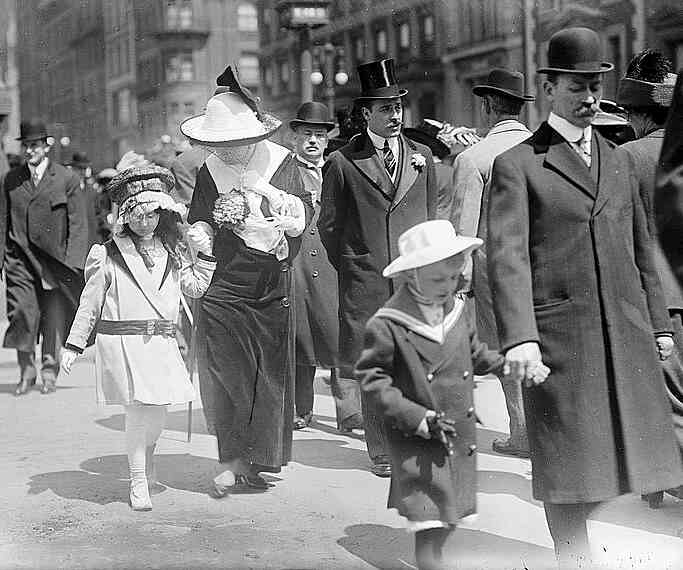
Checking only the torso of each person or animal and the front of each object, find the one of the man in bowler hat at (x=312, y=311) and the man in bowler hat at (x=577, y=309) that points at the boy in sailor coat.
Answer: the man in bowler hat at (x=312, y=311)

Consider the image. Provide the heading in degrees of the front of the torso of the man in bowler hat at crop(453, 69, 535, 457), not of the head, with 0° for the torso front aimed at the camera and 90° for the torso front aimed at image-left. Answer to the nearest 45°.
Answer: approximately 135°

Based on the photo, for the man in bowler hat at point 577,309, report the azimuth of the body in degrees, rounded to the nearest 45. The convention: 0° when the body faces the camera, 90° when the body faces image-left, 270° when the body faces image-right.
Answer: approximately 315°

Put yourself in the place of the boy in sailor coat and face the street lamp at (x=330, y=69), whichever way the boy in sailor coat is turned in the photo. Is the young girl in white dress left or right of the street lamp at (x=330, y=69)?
left

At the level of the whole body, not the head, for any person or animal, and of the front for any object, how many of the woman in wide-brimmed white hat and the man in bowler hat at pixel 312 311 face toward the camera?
2

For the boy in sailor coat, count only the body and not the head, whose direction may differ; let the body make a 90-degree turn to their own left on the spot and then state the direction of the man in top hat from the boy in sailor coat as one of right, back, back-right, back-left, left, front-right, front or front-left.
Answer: front-left

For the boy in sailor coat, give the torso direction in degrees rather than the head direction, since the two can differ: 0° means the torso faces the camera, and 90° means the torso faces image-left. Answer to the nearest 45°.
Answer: approximately 315°

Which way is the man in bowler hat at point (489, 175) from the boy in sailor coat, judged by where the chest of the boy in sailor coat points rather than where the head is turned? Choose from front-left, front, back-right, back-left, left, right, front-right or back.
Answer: back-left

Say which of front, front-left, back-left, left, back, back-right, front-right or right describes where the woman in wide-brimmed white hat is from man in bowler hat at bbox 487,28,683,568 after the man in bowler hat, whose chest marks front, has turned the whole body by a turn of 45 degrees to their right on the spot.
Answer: back-right

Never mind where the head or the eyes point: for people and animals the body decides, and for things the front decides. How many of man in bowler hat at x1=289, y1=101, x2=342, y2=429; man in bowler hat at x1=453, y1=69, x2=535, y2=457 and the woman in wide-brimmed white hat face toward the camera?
2

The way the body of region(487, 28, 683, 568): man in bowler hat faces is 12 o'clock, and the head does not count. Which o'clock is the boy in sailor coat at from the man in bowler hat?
The boy in sailor coat is roughly at 4 o'clock from the man in bowler hat.
